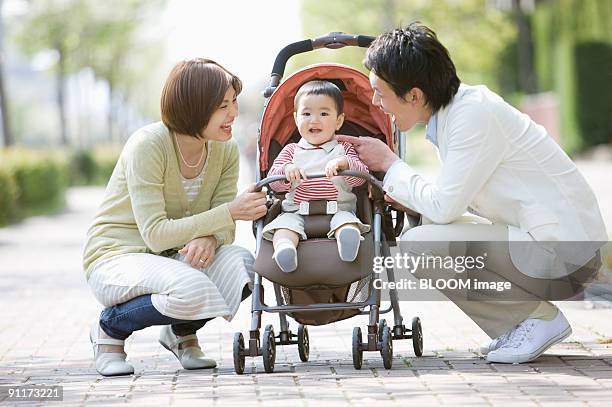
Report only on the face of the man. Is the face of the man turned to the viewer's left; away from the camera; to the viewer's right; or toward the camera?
to the viewer's left

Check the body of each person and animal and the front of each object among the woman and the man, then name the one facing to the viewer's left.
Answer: the man

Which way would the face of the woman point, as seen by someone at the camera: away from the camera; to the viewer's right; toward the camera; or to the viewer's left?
to the viewer's right

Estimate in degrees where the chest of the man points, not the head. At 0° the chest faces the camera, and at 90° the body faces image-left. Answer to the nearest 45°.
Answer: approximately 90°

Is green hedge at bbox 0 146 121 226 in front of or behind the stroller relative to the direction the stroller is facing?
behind

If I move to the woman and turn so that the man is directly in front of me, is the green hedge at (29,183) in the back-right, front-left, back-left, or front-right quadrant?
back-left

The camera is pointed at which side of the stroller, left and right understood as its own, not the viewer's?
front

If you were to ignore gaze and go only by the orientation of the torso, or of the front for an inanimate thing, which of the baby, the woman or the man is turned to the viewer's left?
the man

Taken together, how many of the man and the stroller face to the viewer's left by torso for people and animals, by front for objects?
1

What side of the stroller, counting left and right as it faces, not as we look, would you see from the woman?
right

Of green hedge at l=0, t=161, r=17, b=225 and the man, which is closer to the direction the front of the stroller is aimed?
the man

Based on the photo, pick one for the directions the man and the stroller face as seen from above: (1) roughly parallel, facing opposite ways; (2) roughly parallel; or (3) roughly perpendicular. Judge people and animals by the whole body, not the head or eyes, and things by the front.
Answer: roughly perpendicular

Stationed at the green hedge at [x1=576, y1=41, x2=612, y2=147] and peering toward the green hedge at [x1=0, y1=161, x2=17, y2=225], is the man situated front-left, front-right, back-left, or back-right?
front-left

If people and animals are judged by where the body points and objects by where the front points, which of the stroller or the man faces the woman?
the man
